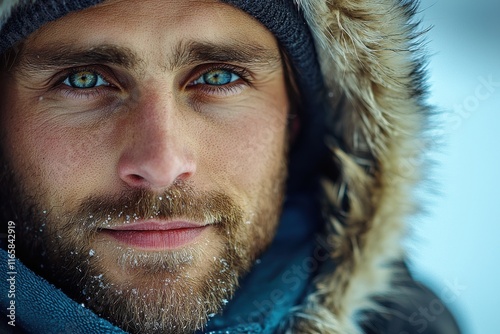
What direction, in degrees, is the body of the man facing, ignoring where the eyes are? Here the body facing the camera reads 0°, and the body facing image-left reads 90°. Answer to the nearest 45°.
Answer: approximately 0°
